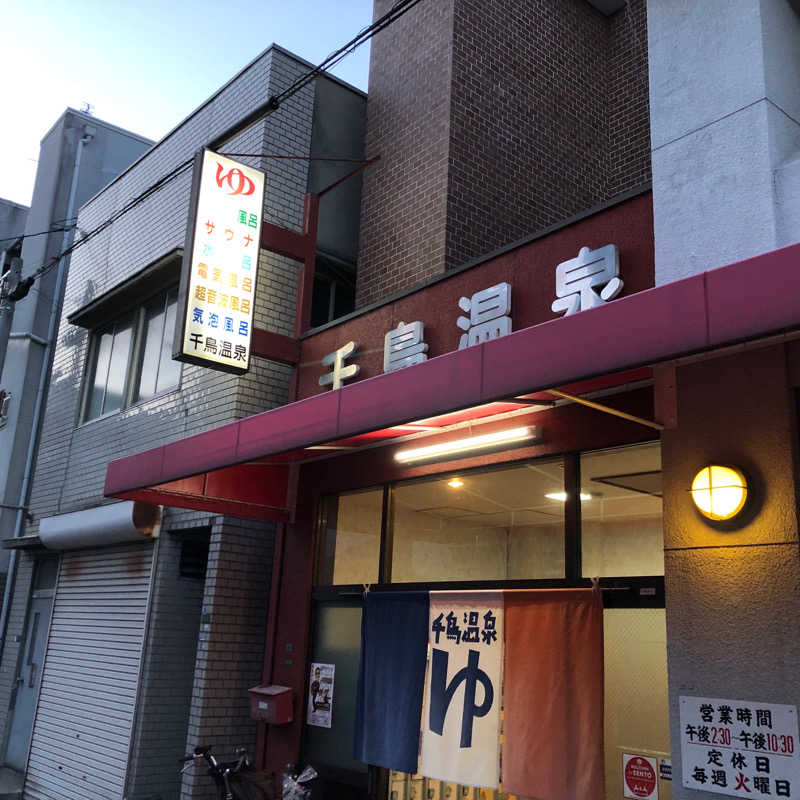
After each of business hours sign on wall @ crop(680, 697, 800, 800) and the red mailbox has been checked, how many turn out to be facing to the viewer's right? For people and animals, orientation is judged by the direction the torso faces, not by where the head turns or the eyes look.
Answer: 0

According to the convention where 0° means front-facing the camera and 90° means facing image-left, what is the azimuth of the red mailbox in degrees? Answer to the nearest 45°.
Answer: approximately 45°

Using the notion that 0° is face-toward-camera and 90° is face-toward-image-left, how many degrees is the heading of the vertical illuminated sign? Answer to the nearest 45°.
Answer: approximately 315°

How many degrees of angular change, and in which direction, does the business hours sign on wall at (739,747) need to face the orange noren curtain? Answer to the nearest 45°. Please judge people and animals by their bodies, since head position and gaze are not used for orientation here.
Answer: approximately 90° to its right

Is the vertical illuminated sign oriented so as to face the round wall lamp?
yes

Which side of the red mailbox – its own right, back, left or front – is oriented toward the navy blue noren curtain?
left

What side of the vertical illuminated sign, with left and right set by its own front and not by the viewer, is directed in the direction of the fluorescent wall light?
front

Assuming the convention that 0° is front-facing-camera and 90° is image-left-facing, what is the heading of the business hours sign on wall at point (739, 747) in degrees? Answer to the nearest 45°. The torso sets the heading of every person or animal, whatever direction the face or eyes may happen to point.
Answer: approximately 45°

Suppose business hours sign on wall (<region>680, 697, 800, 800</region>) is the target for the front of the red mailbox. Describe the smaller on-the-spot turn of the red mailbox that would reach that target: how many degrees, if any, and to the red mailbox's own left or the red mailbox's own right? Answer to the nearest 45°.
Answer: approximately 90° to the red mailbox's own left

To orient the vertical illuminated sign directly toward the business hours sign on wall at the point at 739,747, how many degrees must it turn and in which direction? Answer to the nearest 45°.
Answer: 0° — it already faces it

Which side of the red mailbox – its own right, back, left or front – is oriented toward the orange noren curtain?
left

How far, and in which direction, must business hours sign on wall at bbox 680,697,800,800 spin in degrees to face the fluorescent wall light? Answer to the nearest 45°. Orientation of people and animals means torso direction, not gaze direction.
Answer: approximately 90° to its right
